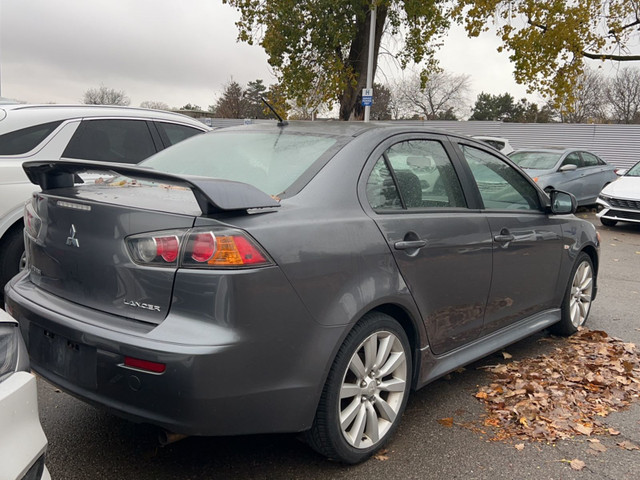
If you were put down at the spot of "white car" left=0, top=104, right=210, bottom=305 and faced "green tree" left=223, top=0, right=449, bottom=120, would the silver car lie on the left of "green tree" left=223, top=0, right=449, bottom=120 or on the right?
right

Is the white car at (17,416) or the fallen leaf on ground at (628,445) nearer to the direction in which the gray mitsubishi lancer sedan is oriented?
the fallen leaf on ground

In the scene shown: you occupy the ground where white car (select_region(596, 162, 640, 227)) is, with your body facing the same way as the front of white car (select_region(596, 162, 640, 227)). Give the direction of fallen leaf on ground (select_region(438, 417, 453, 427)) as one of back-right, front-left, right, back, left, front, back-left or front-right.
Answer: front-left

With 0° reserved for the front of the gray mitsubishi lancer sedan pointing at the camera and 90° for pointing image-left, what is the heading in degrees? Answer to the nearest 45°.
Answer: approximately 225°

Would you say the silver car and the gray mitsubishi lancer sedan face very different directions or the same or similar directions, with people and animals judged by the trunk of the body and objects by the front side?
very different directions

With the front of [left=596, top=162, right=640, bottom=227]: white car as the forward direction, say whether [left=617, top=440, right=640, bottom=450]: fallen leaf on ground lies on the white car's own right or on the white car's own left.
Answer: on the white car's own left

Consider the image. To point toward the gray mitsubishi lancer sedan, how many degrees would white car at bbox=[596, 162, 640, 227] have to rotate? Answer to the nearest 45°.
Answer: approximately 45° to its left

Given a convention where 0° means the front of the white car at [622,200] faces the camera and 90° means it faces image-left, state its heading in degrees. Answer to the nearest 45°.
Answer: approximately 45°

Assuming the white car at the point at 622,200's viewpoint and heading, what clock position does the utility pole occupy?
The utility pole is roughly at 2 o'clock from the white car.

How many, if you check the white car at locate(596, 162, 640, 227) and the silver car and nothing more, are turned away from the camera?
0

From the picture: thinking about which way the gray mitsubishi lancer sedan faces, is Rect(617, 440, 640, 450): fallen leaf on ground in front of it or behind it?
in front
